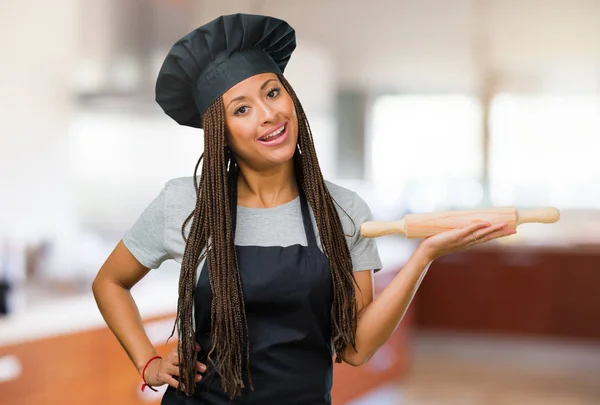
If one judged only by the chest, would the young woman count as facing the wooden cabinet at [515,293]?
no

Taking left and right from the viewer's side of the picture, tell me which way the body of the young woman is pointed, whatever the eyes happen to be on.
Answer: facing the viewer

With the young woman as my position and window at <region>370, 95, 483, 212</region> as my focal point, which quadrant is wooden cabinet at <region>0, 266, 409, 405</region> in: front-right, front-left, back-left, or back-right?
front-left

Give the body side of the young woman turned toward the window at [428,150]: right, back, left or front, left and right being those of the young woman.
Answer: back

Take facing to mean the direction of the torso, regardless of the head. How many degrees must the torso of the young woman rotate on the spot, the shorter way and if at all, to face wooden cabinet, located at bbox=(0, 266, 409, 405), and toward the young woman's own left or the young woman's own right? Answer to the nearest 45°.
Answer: approximately 135° to the young woman's own right

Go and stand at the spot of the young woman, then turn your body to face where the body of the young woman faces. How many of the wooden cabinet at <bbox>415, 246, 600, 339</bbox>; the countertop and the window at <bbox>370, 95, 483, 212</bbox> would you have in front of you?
0
